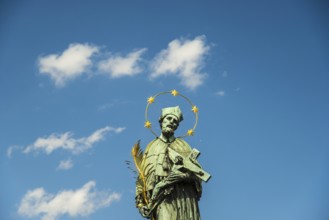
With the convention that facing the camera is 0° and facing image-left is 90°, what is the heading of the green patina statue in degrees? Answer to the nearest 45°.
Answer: approximately 0°
